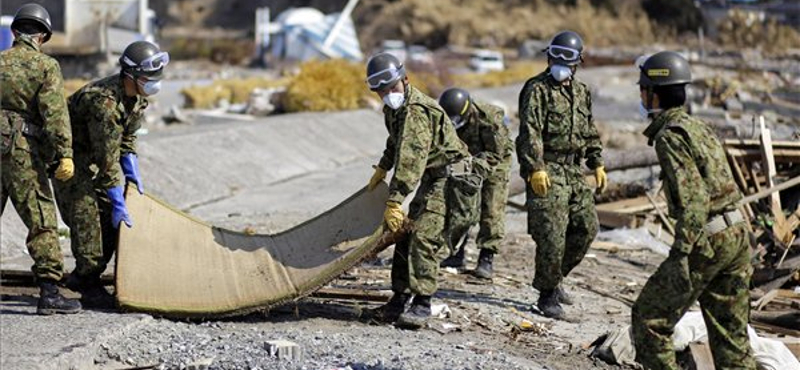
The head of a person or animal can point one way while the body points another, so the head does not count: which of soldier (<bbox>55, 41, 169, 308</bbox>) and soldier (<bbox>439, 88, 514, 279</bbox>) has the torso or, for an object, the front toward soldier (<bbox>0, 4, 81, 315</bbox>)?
soldier (<bbox>439, 88, 514, 279</bbox>)

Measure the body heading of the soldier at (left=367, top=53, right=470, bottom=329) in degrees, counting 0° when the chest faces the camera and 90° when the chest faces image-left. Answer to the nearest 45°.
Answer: approximately 45°

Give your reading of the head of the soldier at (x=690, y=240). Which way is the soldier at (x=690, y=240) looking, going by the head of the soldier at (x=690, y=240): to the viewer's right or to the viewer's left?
to the viewer's left

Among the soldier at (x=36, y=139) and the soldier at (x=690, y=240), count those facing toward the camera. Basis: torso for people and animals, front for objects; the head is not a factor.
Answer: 0

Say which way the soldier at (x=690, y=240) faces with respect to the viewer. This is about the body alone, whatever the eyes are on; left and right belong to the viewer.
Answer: facing away from the viewer and to the left of the viewer

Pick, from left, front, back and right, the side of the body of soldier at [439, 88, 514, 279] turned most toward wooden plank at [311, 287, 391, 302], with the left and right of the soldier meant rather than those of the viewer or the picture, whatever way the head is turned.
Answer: front

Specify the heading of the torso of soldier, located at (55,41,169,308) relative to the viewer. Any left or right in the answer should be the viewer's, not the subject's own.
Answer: facing the viewer and to the right of the viewer

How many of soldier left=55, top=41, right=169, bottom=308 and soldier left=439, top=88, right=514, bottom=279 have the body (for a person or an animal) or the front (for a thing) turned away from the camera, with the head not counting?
0

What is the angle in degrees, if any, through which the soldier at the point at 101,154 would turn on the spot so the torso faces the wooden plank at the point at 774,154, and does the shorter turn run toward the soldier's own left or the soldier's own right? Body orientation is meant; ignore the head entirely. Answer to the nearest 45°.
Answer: approximately 45° to the soldier's own left

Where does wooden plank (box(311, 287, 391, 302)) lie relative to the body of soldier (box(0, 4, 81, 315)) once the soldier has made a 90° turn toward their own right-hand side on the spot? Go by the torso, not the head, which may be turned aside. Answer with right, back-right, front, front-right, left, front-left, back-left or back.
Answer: front-left

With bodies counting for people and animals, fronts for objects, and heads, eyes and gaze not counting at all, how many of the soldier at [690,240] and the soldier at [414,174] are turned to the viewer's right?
0

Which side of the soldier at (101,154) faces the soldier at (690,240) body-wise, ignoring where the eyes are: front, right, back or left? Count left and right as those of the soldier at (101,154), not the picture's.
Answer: front

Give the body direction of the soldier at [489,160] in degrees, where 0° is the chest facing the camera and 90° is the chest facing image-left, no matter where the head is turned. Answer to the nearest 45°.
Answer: approximately 45°

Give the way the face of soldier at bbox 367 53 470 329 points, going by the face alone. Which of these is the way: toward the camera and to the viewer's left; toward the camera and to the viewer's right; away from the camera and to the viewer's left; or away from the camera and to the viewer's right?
toward the camera and to the viewer's left

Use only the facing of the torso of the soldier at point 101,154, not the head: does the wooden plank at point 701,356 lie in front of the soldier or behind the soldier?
in front

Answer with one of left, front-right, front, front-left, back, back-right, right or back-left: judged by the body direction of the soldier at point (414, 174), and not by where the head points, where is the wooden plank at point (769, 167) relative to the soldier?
back
